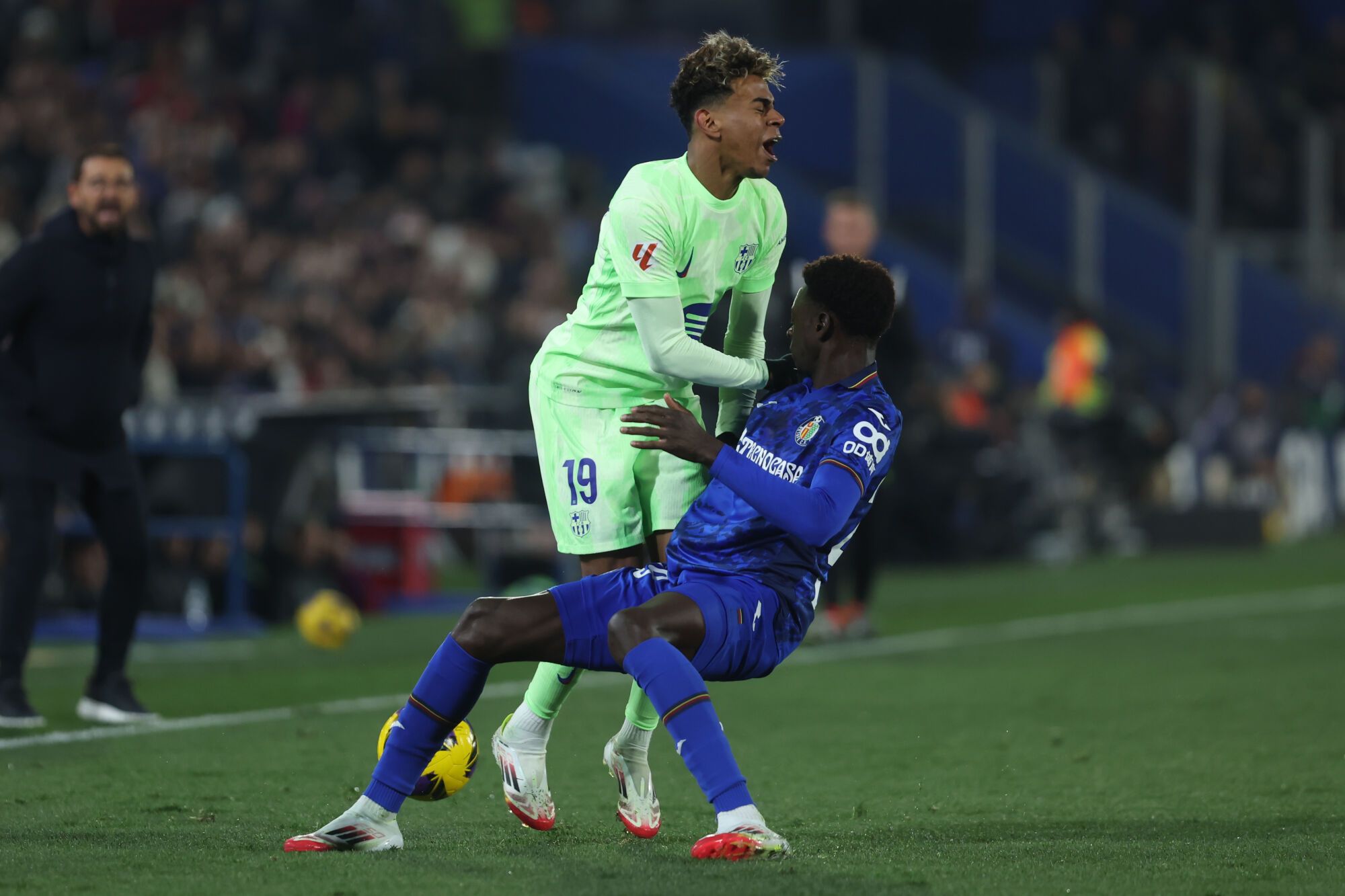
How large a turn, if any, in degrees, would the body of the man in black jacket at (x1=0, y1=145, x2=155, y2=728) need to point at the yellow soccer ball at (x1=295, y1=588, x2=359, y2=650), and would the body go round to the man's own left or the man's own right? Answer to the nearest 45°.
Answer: approximately 90° to the man's own left

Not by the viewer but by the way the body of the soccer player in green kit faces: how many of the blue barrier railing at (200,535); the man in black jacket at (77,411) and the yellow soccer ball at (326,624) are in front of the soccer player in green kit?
0

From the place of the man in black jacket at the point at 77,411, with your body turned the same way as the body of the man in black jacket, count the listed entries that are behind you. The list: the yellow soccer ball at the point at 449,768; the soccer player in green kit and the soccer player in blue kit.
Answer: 0

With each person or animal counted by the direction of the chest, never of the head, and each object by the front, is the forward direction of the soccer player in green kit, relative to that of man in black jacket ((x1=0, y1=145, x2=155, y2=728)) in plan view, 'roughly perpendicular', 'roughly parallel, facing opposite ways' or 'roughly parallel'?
roughly parallel

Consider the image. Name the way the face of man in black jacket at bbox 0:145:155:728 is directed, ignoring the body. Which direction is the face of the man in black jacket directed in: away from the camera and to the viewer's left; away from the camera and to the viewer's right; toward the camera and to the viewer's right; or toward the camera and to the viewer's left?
toward the camera and to the viewer's right

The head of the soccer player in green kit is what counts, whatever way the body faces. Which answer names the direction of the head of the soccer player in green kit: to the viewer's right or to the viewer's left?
to the viewer's right

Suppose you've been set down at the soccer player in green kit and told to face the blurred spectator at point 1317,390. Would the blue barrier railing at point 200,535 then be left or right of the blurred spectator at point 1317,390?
left

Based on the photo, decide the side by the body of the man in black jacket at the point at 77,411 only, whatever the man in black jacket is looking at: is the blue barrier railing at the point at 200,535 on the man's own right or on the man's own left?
on the man's own left

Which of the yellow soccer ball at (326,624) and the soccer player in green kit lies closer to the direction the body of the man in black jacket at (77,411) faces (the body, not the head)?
the soccer player in green kit

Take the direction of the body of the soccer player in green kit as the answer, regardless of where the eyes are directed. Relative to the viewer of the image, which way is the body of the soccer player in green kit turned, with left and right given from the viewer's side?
facing the viewer and to the right of the viewer

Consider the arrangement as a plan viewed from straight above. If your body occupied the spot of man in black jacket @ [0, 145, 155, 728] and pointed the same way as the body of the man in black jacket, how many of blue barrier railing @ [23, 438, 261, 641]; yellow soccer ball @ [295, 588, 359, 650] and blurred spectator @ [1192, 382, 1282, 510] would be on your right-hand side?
0

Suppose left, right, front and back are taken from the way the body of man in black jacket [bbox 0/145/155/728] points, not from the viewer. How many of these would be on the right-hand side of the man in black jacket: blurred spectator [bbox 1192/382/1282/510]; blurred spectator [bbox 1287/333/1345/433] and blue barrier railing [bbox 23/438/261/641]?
0

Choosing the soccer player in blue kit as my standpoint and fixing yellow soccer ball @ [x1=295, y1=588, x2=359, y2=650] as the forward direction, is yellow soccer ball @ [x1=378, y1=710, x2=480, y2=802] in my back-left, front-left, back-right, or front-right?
front-left

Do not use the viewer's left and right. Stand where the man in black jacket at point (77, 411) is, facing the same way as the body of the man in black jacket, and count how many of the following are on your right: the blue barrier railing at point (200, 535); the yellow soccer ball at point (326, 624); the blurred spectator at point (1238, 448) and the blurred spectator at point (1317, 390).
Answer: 0

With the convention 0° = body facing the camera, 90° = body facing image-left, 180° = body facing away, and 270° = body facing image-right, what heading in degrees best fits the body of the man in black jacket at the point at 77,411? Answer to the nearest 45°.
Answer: approximately 315°

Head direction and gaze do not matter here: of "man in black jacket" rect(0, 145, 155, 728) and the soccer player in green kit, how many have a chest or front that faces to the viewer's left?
0

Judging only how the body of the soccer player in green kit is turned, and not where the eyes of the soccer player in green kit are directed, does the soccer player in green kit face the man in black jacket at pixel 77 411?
no

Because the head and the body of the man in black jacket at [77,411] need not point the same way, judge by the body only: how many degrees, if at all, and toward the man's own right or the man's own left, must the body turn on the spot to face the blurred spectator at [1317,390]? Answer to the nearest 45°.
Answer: approximately 90° to the man's own left
